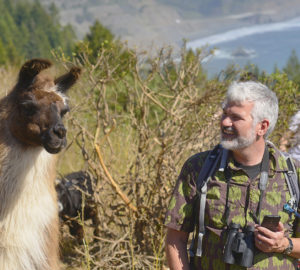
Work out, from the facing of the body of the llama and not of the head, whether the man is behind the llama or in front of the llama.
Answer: in front

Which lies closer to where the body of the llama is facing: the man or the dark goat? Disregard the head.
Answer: the man

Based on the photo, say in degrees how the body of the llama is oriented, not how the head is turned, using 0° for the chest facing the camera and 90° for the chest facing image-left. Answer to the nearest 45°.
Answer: approximately 315°
